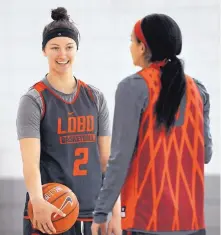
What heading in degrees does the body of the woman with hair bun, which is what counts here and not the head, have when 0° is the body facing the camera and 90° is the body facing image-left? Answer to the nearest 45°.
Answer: approximately 315°
